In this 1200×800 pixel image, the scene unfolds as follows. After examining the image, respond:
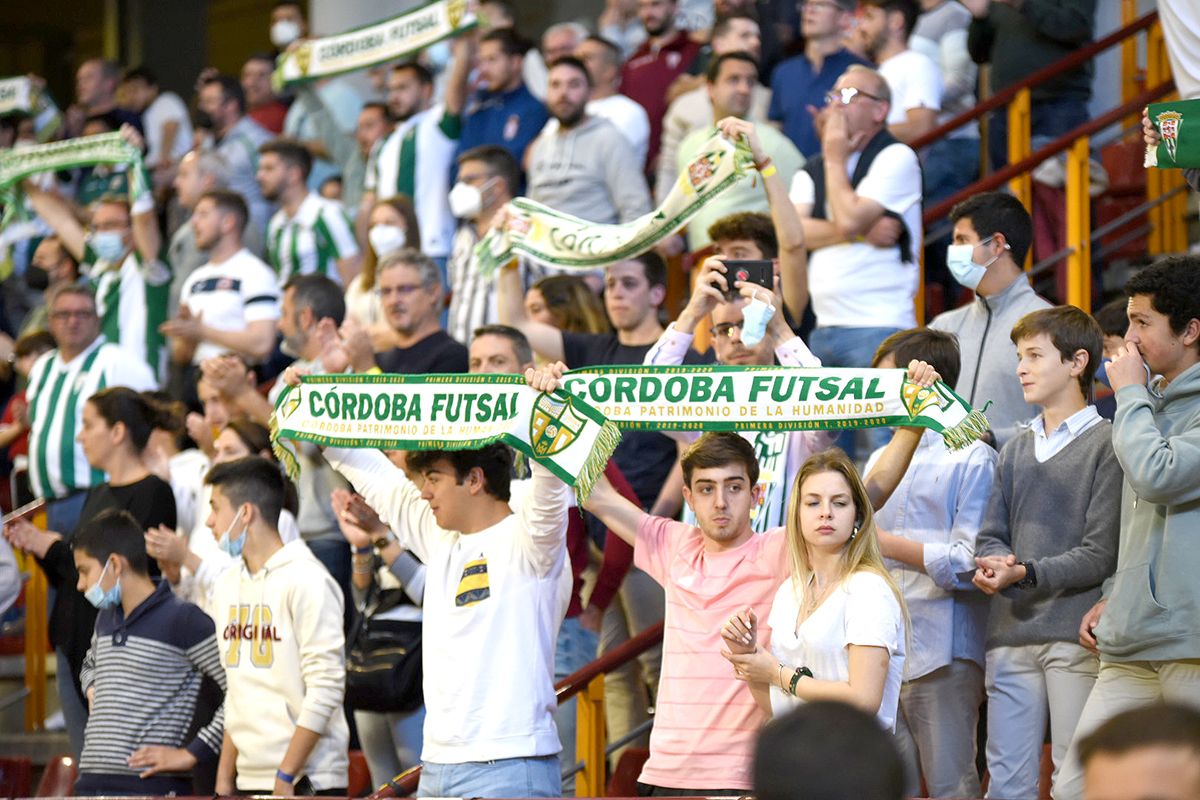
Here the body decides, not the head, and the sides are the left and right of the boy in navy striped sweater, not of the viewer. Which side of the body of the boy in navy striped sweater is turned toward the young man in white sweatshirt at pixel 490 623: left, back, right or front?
left

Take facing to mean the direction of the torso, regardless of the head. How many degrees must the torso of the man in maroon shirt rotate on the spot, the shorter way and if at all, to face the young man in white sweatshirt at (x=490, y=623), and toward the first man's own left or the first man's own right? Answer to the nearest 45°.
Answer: approximately 45° to the first man's own left

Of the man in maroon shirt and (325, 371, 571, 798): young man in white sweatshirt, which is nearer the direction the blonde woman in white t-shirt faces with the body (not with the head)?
the young man in white sweatshirt

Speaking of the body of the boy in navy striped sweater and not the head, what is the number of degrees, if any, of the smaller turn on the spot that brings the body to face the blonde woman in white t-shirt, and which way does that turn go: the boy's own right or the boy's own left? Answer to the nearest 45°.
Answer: approximately 90° to the boy's own left

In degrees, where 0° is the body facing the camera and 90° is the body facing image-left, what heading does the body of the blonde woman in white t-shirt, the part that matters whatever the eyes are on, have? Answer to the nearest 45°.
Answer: approximately 45°
